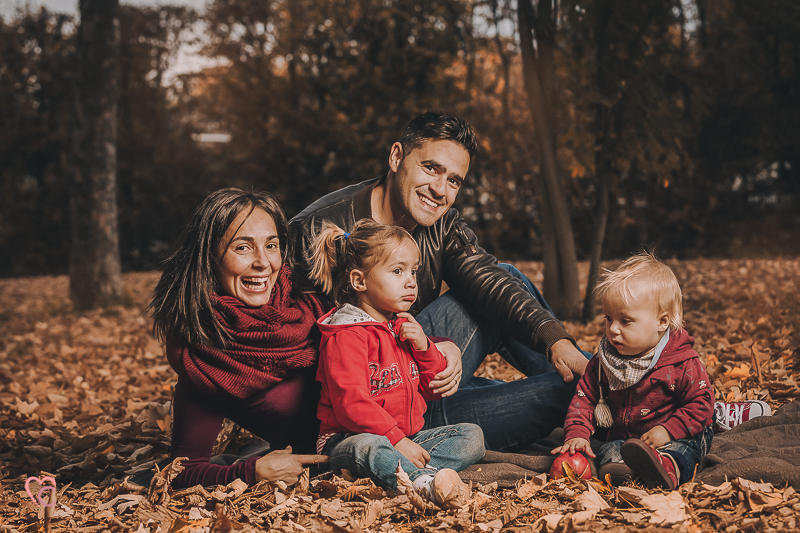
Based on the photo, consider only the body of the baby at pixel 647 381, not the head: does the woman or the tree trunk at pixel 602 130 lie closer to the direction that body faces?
the woman

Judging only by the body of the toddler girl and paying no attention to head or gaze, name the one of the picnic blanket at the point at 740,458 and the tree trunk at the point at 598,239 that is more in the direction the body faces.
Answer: the picnic blanket

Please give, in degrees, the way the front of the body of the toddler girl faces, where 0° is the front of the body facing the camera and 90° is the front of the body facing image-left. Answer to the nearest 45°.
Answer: approximately 315°

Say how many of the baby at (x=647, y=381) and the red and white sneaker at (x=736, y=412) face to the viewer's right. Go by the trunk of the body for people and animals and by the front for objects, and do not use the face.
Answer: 1

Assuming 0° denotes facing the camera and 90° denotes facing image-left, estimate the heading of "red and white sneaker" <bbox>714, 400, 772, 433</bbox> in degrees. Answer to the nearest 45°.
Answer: approximately 270°

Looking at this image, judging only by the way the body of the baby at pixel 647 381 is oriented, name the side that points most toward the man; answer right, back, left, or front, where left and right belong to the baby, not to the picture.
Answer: right

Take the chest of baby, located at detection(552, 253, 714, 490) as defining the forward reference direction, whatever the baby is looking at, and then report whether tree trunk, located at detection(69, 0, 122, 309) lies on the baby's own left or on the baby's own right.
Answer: on the baby's own right

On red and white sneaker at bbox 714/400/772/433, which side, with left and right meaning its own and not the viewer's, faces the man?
back

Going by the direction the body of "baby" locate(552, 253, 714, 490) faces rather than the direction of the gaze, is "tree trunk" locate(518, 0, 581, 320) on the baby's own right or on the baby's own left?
on the baby's own right

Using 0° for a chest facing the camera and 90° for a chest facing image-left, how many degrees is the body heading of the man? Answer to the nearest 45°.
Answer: approximately 315°
